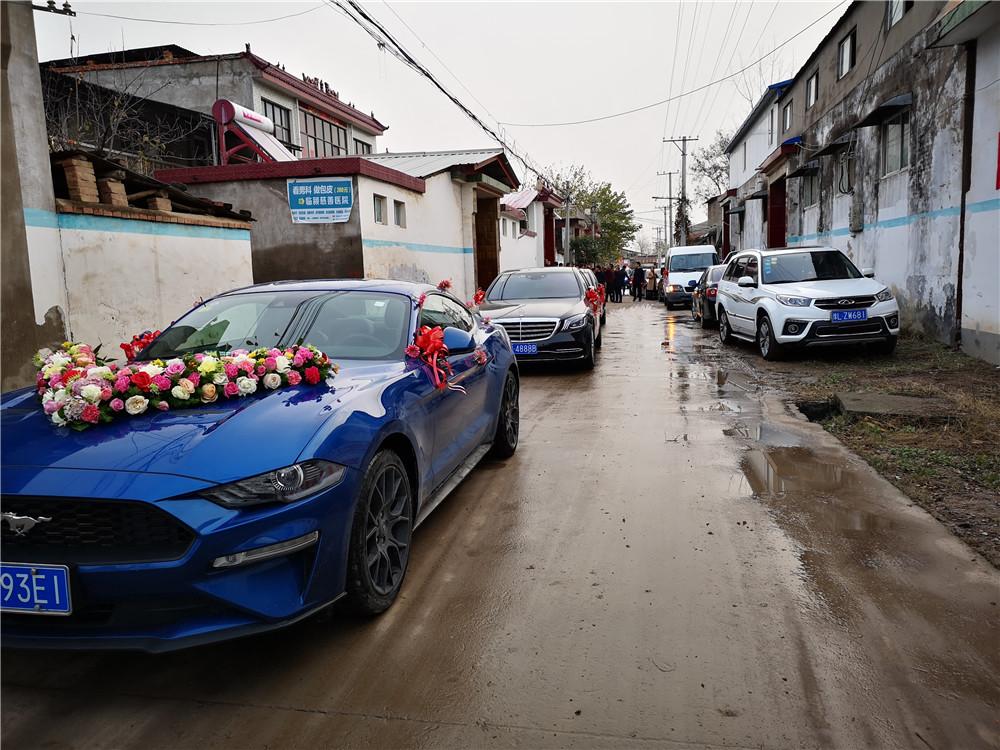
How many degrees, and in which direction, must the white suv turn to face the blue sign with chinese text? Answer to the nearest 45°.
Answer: approximately 135° to its right

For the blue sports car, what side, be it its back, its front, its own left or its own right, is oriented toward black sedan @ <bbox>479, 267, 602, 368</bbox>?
back

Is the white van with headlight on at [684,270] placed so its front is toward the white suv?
yes

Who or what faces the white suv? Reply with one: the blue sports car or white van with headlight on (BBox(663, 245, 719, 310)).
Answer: the white van with headlight on

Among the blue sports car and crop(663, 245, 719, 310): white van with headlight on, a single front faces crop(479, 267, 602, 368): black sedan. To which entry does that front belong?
the white van with headlight on

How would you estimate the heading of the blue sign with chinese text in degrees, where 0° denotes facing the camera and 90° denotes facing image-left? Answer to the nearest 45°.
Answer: approximately 0°

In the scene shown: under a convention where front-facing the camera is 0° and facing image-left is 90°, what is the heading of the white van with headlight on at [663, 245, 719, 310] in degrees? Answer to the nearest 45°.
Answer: approximately 0°

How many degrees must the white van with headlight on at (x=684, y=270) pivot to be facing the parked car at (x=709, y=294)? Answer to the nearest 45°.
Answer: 0° — it already faces it

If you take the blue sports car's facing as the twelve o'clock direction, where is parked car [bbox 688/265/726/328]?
The parked car is roughly at 6 o'clock from the blue sports car.

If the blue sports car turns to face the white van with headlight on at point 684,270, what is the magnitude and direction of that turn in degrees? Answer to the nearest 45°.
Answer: approximately 180°

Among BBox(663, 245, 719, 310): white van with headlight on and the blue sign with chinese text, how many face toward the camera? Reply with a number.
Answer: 2

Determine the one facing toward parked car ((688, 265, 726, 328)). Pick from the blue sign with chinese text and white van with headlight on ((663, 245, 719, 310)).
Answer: white van with headlight on ((663, 245, 719, 310))
